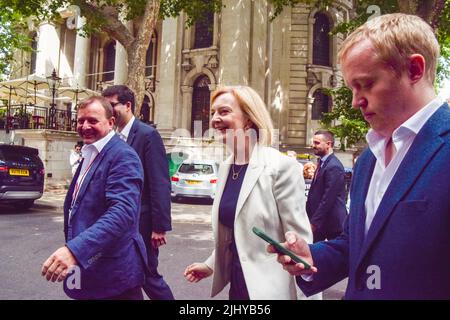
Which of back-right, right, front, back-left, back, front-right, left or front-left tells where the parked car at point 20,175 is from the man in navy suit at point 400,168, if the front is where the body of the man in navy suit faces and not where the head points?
right

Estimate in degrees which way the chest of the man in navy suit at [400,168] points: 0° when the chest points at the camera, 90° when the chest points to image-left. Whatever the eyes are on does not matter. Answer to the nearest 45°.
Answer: approximately 45°

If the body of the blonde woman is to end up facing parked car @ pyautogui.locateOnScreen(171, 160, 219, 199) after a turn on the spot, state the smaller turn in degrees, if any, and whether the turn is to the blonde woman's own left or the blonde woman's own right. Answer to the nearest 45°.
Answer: approximately 135° to the blonde woman's own right

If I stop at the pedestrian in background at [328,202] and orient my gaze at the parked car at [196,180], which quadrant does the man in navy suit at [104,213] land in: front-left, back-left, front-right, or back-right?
back-left
